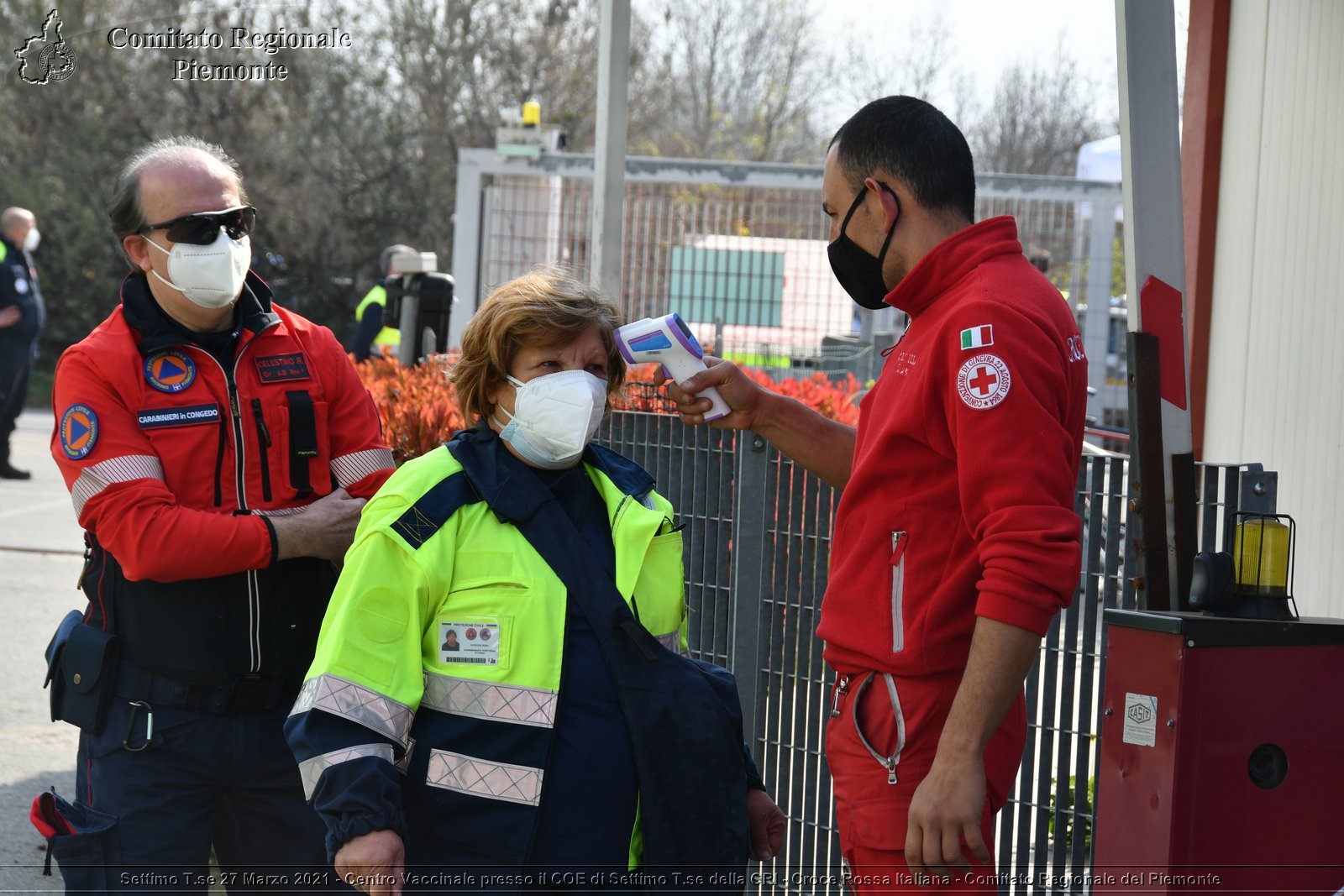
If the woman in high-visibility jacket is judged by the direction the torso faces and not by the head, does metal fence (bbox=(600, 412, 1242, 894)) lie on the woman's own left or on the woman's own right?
on the woman's own left

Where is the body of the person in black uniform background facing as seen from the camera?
to the viewer's right

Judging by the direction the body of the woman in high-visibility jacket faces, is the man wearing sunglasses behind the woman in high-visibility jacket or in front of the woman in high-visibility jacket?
behind

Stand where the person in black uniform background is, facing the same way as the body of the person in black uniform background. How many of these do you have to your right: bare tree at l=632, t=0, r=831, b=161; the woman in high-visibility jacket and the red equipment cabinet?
2

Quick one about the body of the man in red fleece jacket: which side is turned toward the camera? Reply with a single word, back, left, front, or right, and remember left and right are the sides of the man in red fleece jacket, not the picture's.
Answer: left

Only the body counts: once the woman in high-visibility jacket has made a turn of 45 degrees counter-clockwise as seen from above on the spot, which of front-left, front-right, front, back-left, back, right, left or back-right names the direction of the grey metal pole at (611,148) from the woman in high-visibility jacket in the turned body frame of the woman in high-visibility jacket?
left
